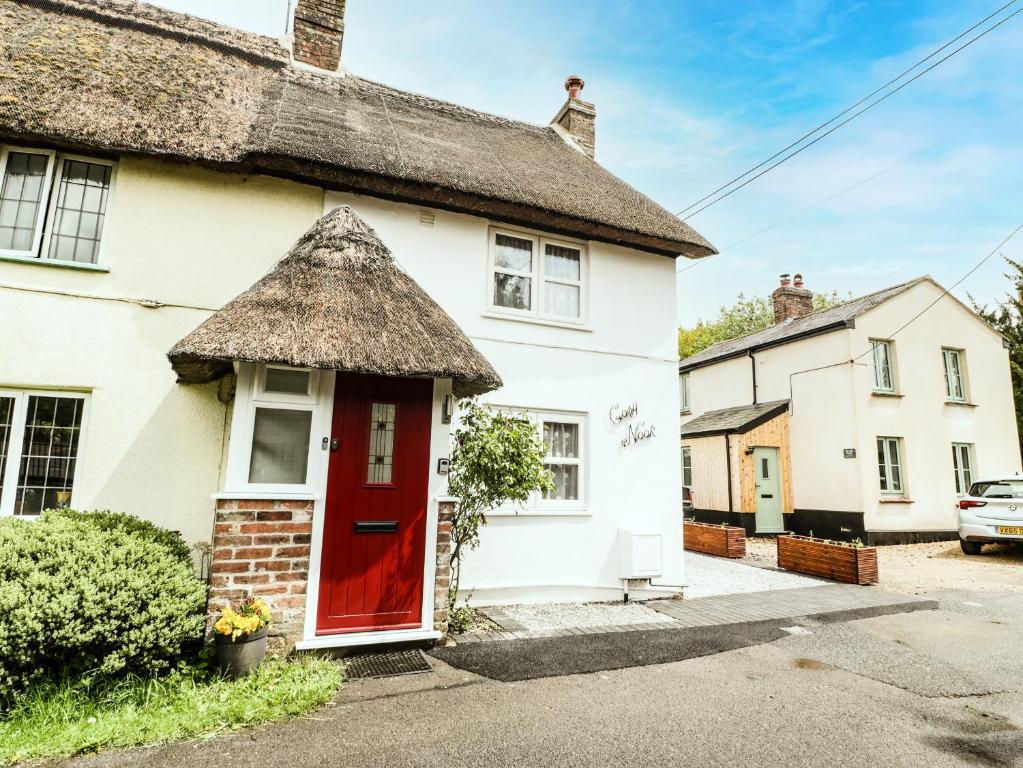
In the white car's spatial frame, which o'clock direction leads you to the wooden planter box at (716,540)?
The wooden planter box is roughly at 8 o'clock from the white car.

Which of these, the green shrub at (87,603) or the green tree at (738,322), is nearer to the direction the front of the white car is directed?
the green tree

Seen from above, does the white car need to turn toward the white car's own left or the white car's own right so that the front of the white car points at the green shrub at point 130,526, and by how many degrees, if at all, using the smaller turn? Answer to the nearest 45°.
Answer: approximately 135° to the white car's own left

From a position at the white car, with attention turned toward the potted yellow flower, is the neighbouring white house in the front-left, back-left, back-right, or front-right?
back-right

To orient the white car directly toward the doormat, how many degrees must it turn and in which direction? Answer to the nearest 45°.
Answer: approximately 180°

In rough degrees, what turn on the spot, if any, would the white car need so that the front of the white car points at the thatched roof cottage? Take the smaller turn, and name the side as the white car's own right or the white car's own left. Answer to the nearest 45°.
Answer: approximately 135° to the white car's own left

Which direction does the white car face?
away from the camera

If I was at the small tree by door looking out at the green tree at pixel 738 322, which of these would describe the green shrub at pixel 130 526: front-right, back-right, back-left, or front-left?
back-left

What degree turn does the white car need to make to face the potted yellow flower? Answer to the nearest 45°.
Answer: approximately 180°
